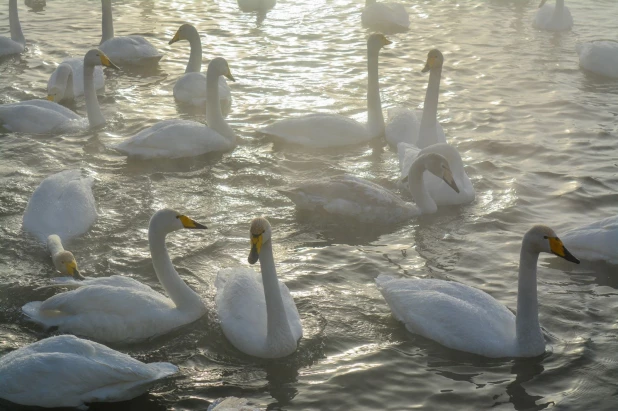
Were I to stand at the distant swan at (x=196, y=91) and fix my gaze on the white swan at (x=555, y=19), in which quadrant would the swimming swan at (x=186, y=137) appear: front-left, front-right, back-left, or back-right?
back-right

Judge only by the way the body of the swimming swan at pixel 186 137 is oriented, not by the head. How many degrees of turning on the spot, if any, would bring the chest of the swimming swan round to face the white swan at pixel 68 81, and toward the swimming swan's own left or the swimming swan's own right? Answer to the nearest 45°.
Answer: approximately 135° to the swimming swan's own left

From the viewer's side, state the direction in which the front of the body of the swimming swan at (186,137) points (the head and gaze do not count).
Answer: to the viewer's right

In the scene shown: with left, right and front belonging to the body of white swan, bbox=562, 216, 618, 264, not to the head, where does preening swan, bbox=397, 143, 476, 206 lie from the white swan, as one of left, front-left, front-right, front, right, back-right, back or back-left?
back-left

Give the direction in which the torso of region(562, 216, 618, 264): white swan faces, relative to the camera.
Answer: to the viewer's right
